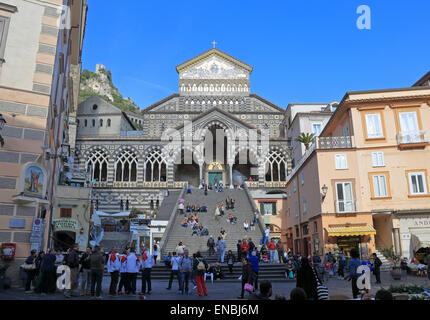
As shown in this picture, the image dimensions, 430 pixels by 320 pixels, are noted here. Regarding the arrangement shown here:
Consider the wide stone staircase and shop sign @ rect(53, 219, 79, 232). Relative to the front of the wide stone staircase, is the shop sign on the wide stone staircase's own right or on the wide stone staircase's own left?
on the wide stone staircase's own right

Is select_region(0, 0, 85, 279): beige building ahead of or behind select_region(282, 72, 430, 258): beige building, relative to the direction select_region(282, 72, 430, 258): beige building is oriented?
ahead

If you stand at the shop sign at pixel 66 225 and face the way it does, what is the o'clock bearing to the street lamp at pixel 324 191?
The street lamp is roughly at 10 o'clock from the shop sign.

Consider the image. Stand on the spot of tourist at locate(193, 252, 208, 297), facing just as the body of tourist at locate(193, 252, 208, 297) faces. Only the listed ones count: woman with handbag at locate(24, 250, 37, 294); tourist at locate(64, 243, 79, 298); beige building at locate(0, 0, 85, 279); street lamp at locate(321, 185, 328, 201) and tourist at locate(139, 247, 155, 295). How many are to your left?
4

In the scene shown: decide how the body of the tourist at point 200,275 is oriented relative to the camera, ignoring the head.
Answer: away from the camera

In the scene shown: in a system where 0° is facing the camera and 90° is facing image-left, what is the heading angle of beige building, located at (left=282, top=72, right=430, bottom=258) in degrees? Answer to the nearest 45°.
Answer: approximately 0°

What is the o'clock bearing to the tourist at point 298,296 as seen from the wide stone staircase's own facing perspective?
The tourist is roughly at 12 o'clock from the wide stone staircase.
